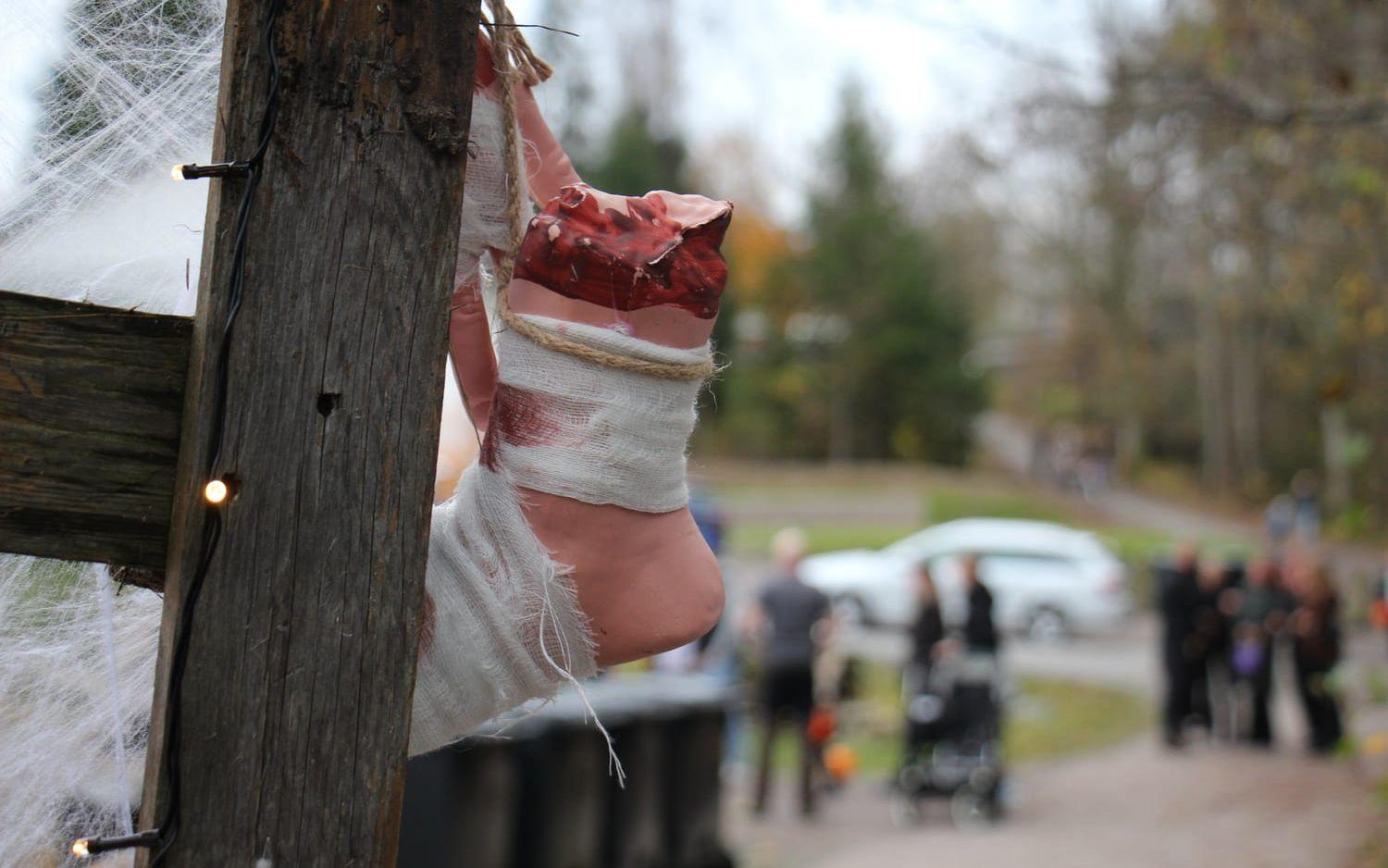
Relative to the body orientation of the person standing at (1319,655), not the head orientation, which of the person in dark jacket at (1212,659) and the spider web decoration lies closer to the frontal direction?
the person in dark jacket

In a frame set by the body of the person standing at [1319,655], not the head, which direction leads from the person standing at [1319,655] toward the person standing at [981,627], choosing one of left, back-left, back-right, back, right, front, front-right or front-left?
front-left

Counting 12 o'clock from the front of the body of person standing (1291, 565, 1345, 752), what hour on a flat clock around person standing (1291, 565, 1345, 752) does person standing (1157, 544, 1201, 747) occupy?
person standing (1157, 544, 1201, 747) is roughly at 12 o'clock from person standing (1291, 565, 1345, 752).

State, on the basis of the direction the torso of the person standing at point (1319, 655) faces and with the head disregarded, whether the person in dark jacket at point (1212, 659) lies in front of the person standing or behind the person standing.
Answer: in front

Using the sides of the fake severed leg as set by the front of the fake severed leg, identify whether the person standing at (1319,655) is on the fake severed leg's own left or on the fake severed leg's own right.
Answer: on the fake severed leg's own right

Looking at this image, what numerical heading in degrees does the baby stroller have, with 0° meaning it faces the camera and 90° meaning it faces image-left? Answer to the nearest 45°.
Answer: approximately 0°

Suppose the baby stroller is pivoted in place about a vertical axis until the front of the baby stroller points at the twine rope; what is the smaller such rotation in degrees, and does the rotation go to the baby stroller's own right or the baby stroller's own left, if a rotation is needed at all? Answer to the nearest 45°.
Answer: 0° — it already faces it

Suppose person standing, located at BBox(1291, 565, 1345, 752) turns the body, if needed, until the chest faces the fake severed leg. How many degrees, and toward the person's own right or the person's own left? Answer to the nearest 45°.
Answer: approximately 90° to the person's own left

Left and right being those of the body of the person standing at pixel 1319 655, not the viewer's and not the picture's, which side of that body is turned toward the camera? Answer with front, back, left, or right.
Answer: left

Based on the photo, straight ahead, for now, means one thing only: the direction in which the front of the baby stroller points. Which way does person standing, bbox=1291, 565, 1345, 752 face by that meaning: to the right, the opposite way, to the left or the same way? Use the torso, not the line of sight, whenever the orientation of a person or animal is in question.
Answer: to the right
